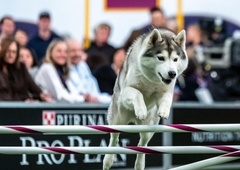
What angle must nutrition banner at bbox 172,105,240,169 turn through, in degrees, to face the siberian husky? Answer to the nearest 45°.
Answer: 0° — it already faces it

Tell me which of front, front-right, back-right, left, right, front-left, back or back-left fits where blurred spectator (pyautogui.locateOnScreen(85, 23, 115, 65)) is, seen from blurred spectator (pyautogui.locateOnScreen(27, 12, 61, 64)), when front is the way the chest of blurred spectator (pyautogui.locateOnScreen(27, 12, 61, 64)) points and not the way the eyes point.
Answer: left

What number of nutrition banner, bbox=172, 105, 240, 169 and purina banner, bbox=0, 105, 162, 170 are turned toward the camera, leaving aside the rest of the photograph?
2

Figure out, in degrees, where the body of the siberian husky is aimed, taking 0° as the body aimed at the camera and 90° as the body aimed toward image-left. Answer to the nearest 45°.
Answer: approximately 315°

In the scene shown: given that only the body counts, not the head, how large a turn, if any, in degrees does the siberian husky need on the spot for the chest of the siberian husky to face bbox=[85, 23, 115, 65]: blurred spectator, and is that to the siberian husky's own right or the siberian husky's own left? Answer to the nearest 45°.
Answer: approximately 135° to the siberian husky's own left

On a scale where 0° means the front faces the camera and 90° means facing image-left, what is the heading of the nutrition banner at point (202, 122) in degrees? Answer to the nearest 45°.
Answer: approximately 0°

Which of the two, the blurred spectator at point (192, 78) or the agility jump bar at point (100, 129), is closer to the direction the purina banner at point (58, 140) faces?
the agility jump bar

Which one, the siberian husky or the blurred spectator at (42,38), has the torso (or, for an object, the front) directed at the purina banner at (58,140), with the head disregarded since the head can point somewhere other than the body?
the blurred spectator

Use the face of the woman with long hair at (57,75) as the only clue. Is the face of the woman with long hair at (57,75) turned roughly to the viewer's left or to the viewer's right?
to the viewer's right

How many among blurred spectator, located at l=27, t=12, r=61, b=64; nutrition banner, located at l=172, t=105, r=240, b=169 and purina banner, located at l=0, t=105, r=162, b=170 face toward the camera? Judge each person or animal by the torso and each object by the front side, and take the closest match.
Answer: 3

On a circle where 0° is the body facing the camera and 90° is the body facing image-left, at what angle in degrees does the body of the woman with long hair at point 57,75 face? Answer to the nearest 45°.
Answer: approximately 315°
